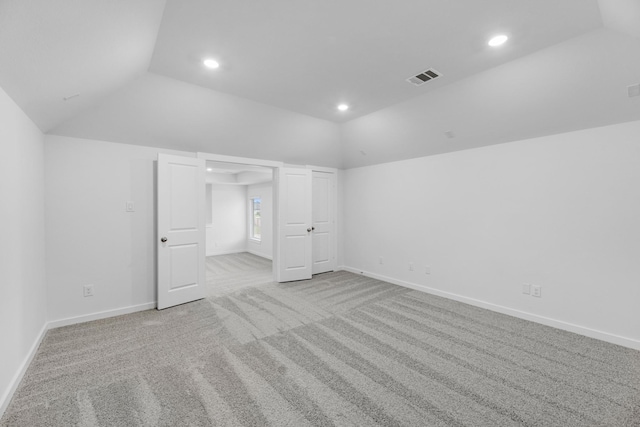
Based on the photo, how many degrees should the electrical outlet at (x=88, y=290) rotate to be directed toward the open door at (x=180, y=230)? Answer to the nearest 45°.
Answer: approximately 90° to its left

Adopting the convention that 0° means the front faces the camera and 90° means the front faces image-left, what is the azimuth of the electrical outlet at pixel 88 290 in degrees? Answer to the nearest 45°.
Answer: approximately 0°

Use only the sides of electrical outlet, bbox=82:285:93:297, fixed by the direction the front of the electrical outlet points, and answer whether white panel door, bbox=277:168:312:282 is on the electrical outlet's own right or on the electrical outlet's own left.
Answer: on the electrical outlet's own left

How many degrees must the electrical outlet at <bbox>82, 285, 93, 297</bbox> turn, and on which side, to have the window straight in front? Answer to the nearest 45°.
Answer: approximately 135° to its left

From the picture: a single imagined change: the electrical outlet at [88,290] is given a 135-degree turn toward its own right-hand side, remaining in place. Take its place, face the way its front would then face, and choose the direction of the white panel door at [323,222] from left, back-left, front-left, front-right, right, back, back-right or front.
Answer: back-right

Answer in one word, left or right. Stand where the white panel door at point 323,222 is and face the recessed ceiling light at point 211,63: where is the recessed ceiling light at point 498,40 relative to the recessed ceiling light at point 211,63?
left

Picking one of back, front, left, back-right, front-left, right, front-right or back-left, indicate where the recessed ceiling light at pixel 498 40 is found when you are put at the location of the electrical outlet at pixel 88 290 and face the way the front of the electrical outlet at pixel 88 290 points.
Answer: front-left
